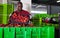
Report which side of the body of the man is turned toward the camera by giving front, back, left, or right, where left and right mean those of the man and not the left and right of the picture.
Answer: front

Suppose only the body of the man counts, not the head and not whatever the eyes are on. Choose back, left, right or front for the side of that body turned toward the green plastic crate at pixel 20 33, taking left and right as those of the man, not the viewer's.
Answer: front
